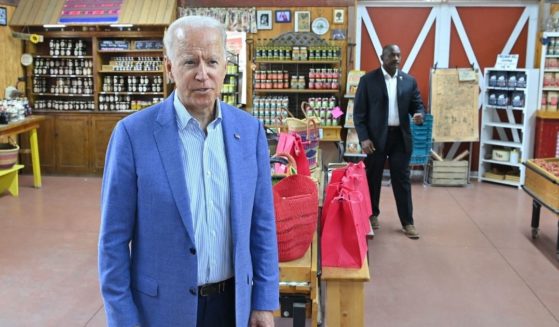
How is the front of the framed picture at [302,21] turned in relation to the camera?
facing the viewer

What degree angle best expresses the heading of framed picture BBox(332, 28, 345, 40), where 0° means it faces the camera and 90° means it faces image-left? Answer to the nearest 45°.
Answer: approximately 0°

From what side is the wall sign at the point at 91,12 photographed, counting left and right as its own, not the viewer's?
front

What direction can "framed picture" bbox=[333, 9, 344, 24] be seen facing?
toward the camera

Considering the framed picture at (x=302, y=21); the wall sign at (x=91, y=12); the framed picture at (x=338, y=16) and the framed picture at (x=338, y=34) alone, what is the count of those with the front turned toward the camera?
4

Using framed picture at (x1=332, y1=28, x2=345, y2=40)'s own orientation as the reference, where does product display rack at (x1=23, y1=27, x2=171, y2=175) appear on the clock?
The product display rack is roughly at 3 o'clock from the framed picture.

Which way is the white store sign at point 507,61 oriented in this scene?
toward the camera

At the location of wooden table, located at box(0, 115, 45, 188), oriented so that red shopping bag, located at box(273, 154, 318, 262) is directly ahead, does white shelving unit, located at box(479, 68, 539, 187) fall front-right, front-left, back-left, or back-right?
front-left

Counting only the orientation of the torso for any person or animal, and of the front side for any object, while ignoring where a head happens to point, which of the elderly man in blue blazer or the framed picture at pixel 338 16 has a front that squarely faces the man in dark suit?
the framed picture

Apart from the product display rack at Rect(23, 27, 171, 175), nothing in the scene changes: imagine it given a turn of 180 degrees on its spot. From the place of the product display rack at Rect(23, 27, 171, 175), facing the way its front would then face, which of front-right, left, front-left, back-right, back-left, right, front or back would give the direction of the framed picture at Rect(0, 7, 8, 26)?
left

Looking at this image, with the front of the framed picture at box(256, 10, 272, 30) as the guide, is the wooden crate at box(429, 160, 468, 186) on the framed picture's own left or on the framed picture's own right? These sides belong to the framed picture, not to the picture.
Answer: on the framed picture's own left

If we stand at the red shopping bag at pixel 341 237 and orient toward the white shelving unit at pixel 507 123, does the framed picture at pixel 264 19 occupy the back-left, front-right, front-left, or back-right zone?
front-left

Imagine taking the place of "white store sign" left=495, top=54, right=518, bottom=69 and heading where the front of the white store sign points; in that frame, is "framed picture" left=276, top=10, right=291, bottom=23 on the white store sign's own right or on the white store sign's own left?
on the white store sign's own right

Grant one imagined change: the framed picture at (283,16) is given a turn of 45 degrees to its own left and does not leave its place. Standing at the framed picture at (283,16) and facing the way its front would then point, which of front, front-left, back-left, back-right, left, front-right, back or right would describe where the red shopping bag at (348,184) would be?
front-right

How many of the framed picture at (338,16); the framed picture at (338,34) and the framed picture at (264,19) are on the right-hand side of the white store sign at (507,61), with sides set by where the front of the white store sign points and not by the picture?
3

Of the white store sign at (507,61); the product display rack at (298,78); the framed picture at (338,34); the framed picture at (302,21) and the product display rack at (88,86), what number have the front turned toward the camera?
5

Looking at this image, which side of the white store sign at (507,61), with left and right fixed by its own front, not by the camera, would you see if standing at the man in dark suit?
front

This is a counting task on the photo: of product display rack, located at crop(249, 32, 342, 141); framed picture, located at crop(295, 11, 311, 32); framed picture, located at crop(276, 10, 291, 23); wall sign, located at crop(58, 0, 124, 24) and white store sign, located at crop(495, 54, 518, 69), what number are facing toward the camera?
5
